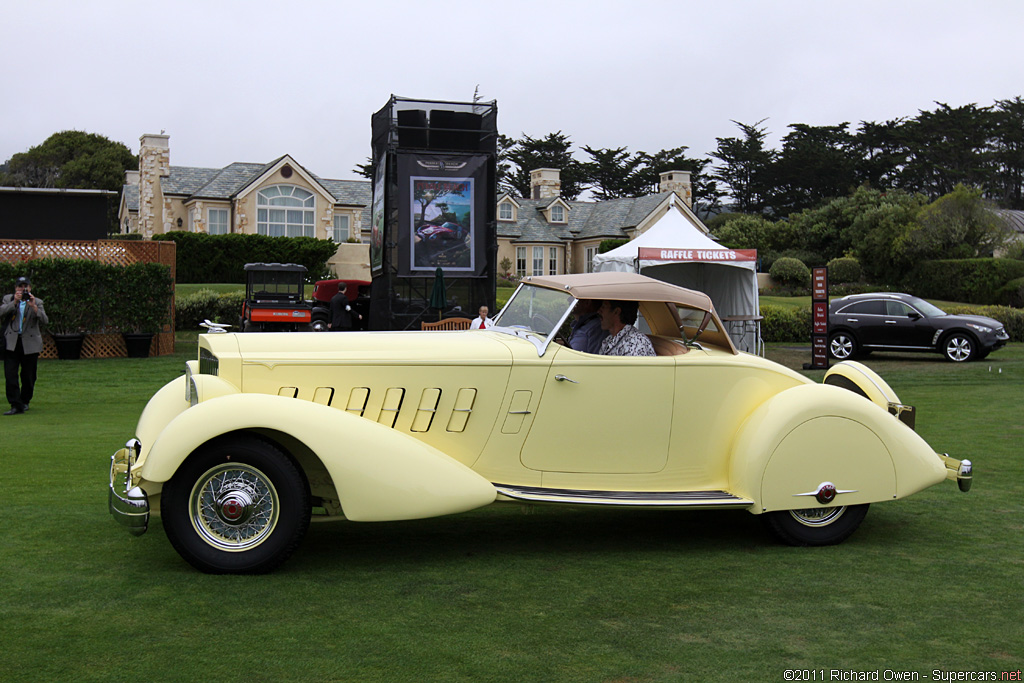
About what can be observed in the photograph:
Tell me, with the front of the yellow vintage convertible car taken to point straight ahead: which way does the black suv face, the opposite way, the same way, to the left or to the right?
the opposite way

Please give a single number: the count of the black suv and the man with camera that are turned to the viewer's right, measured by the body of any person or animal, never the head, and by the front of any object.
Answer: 1

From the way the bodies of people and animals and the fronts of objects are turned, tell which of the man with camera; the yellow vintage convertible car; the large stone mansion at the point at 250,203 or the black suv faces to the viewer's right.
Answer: the black suv

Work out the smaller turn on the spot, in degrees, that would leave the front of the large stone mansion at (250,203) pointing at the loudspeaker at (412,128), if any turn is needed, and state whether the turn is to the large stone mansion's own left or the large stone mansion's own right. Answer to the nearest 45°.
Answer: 0° — it already faces it

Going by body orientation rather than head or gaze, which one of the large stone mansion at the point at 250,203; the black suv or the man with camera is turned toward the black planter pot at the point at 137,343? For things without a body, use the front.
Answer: the large stone mansion

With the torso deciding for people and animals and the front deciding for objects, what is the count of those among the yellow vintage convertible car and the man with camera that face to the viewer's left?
1

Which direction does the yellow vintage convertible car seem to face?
to the viewer's left

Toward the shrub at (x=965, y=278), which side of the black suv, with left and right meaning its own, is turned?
left

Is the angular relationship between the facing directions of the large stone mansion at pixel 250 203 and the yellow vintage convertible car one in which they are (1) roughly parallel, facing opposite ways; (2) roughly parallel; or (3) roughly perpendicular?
roughly perpendicular

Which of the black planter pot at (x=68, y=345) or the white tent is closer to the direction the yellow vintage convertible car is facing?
the black planter pot

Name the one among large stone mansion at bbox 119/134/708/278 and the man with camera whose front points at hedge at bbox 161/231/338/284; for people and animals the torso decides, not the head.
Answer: the large stone mansion

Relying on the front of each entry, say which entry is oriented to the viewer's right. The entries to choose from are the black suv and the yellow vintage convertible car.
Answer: the black suv

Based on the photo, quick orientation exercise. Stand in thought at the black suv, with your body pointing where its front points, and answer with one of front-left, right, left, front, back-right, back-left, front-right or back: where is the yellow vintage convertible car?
right

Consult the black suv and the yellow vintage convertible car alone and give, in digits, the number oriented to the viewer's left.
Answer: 1

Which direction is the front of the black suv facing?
to the viewer's right
